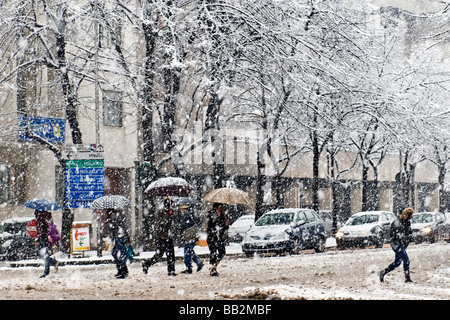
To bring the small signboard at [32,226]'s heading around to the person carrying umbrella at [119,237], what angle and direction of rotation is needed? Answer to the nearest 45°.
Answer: approximately 45° to its left

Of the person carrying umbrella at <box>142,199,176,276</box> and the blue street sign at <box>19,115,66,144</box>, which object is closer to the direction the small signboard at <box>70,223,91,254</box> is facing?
the person carrying umbrella

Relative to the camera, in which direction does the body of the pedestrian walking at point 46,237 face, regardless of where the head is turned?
to the viewer's left

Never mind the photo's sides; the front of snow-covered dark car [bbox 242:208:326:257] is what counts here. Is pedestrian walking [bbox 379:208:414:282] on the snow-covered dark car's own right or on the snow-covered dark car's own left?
on the snow-covered dark car's own left
